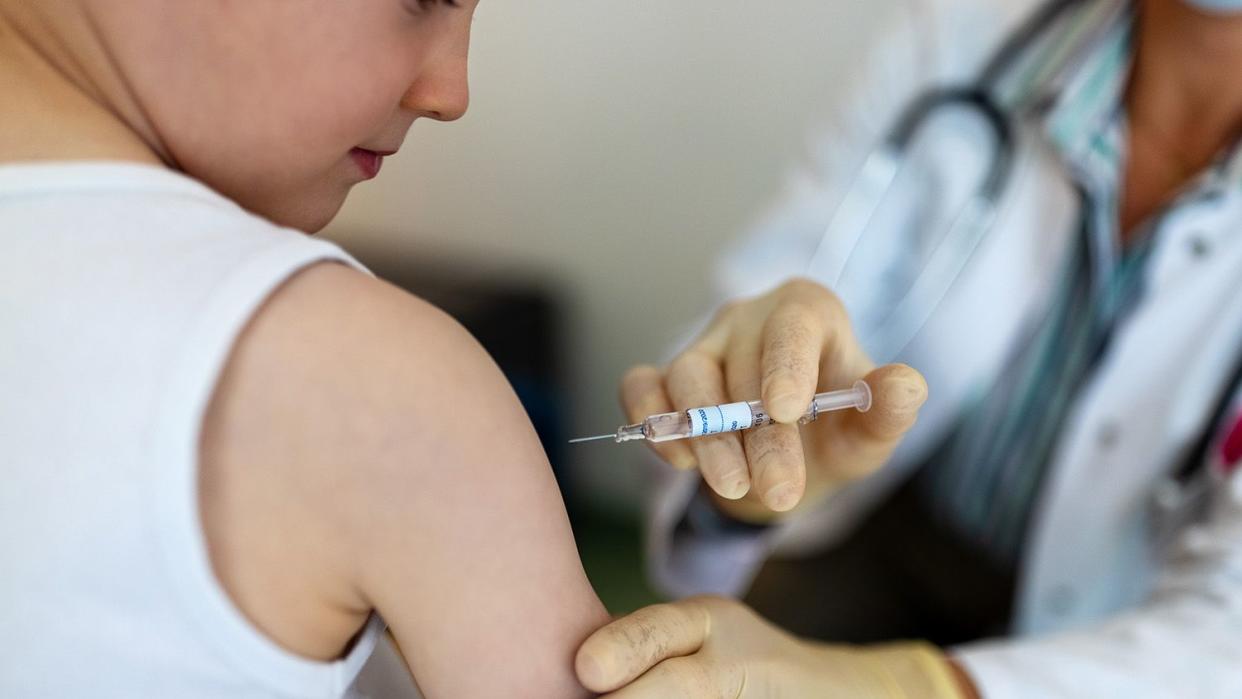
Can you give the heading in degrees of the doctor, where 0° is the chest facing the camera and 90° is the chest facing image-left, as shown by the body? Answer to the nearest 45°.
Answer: approximately 45°
